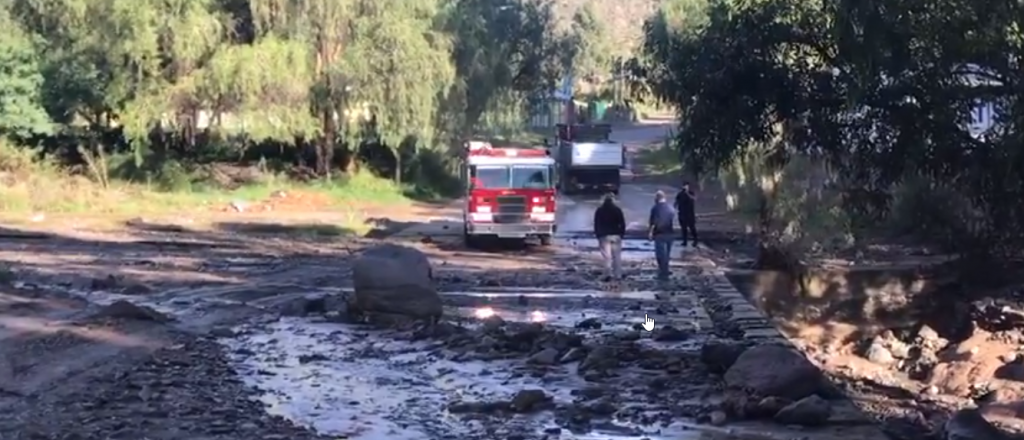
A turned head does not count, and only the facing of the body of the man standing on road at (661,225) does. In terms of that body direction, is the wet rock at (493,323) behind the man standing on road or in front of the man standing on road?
behind

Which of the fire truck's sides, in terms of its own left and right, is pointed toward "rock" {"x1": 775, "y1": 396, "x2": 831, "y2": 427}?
front

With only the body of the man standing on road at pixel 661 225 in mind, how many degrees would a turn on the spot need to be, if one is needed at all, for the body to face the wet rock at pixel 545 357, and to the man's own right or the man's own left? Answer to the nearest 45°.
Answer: approximately 180°

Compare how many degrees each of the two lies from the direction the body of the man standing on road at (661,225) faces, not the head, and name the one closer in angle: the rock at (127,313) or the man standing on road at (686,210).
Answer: the man standing on road

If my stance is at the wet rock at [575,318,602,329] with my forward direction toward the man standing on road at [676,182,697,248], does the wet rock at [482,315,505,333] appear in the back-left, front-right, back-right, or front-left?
back-left

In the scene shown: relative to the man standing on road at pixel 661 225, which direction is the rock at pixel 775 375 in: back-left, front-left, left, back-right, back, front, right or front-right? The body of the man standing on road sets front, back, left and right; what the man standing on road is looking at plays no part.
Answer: back

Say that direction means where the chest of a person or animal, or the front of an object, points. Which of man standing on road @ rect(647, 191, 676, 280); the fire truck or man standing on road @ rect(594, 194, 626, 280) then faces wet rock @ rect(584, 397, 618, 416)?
the fire truck

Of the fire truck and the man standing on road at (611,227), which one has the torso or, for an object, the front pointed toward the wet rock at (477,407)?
the fire truck

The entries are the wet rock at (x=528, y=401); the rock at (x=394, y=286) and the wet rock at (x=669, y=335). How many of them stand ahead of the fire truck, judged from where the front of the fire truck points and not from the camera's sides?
3

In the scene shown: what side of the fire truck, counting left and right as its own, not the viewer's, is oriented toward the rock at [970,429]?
front

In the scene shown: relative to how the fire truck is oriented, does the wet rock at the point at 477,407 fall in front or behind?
in front

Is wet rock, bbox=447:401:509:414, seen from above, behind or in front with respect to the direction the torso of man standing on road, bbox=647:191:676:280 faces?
behind

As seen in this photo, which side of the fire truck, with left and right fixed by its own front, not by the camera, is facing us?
front

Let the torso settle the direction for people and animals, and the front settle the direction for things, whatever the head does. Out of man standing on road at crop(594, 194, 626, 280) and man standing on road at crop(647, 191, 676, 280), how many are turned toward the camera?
0

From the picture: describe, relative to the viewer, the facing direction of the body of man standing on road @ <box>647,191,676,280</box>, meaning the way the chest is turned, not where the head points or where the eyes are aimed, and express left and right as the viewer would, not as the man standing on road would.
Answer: facing away from the viewer

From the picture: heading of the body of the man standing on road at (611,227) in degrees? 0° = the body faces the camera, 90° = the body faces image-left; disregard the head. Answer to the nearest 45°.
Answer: approximately 180°
